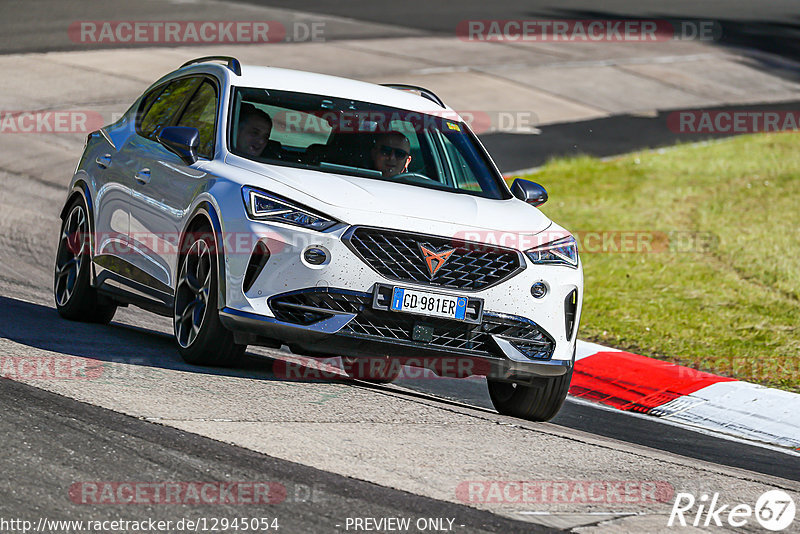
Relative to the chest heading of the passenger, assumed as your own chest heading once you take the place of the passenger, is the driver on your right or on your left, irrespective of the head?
on your left

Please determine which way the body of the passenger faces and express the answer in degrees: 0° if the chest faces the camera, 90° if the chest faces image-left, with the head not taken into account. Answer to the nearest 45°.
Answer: approximately 315°
